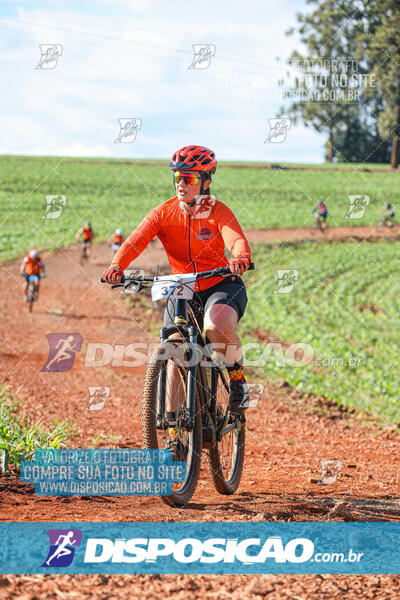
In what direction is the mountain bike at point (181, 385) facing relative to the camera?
toward the camera

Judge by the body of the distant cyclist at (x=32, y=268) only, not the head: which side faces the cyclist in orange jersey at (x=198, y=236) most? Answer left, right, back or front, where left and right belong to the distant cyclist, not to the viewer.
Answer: front

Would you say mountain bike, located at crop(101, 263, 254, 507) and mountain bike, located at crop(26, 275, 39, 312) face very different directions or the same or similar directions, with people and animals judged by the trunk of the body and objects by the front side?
same or similar directions

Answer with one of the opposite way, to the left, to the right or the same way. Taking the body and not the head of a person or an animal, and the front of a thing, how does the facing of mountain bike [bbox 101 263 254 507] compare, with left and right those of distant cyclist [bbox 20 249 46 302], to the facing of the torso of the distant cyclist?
the same way

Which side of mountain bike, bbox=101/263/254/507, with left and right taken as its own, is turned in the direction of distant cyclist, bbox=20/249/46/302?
back

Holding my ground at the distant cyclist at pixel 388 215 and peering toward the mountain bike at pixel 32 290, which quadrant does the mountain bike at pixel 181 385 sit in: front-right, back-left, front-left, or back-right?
front-left

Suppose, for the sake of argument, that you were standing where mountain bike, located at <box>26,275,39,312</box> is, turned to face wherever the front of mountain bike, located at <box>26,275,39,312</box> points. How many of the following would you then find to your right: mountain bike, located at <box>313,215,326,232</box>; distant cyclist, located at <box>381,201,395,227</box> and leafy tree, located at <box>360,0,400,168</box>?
0

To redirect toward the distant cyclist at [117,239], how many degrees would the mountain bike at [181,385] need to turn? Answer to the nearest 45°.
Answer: approximately 180°

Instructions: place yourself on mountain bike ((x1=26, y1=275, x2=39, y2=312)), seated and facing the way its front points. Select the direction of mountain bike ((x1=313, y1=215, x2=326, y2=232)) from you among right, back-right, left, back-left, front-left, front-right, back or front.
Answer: back-left

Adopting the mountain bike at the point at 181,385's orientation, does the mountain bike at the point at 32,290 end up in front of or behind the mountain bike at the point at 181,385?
behind

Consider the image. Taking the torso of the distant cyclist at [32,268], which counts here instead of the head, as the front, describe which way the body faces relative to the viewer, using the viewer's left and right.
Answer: facing the viewer

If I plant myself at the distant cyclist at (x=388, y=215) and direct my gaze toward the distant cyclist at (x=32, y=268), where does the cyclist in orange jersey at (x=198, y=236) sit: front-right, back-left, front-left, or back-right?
front-left

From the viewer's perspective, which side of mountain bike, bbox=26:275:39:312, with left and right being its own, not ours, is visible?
front
